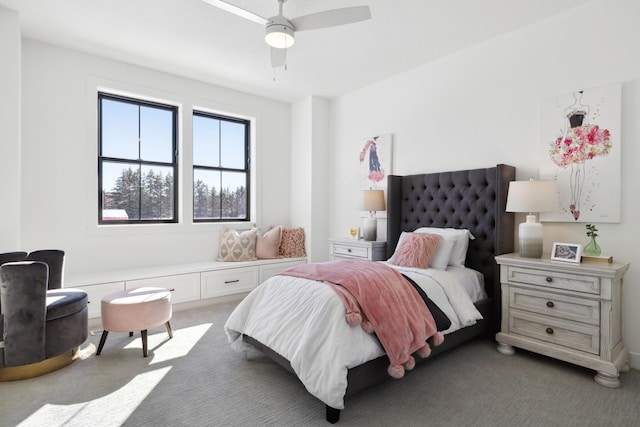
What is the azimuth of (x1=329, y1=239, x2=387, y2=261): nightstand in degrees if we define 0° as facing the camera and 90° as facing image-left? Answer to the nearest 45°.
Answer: approximately 45°

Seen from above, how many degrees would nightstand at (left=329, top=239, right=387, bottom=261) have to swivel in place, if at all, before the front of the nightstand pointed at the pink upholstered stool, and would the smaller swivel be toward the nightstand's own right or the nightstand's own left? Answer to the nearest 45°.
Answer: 0° — it already faces it

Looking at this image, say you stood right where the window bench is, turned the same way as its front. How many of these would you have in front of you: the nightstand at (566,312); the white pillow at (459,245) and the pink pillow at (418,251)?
3

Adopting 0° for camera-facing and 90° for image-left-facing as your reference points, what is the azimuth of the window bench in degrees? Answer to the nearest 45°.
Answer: approximately 315°

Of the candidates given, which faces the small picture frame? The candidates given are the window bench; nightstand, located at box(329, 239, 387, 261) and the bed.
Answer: the window bench

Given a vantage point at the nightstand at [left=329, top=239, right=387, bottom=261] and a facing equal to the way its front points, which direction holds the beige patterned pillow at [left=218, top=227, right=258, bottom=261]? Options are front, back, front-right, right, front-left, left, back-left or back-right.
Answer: front-right

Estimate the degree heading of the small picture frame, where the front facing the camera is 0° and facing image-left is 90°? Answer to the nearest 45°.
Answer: approximately 45°

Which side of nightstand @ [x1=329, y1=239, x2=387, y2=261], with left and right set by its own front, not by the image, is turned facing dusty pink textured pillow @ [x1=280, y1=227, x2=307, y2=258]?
right

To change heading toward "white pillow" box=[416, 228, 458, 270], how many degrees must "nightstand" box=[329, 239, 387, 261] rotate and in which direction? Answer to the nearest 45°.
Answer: approximately 90° to its left

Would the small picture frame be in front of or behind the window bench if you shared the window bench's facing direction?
in front

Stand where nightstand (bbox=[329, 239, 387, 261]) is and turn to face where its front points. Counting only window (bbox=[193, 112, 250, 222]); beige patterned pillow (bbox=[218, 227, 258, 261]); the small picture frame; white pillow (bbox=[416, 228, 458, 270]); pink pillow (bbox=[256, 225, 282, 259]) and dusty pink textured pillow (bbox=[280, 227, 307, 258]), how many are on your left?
2

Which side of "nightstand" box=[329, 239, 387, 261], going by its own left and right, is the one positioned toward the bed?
left

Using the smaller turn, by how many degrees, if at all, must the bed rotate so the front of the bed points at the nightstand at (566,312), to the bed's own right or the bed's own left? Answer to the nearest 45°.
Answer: approximately 90° to the bed's own left
